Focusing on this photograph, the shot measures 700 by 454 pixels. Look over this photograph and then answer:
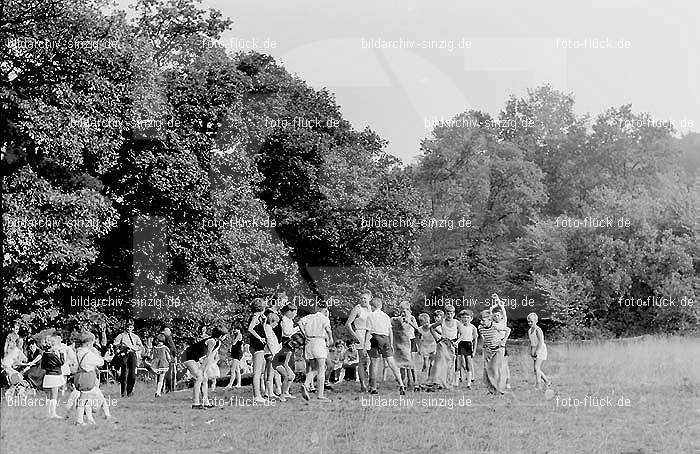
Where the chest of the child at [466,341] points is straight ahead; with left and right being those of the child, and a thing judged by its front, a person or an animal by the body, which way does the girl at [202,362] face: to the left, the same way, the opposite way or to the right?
to the left

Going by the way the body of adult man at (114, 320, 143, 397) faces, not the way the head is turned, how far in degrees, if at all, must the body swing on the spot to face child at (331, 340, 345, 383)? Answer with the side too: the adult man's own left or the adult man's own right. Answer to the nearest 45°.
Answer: approximately 90° to the adult man's own left

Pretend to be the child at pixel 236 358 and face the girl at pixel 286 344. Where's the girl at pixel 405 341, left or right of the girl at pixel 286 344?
left

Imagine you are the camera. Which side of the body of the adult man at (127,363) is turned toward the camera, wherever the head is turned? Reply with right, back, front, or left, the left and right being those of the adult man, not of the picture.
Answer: front

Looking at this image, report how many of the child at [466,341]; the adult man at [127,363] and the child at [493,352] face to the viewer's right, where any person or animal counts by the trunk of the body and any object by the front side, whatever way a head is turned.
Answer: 0

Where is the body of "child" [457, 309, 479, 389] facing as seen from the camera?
toward the camera

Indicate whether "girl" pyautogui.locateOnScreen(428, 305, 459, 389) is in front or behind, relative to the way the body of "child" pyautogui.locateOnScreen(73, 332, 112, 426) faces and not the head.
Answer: in front

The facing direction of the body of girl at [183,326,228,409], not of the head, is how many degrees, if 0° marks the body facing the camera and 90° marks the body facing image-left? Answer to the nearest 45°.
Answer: approximately 270°

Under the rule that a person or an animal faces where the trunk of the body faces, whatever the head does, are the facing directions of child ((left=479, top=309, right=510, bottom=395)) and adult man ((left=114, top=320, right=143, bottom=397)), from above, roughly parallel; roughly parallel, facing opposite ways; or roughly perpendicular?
roughly parallel

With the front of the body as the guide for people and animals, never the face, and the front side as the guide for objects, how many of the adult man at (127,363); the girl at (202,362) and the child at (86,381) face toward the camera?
1

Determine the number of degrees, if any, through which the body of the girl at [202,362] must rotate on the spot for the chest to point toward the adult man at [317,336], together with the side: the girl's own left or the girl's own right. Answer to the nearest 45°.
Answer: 0° — they already face them

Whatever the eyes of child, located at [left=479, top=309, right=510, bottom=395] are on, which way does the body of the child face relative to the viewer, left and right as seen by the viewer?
facing the viewer

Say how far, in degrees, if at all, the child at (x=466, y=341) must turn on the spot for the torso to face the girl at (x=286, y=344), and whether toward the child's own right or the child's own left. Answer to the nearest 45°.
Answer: approximately 45° to the child's own right

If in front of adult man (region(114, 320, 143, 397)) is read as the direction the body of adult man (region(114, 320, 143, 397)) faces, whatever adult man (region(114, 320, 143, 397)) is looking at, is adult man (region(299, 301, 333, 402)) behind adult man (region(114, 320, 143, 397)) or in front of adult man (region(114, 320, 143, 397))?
in front
